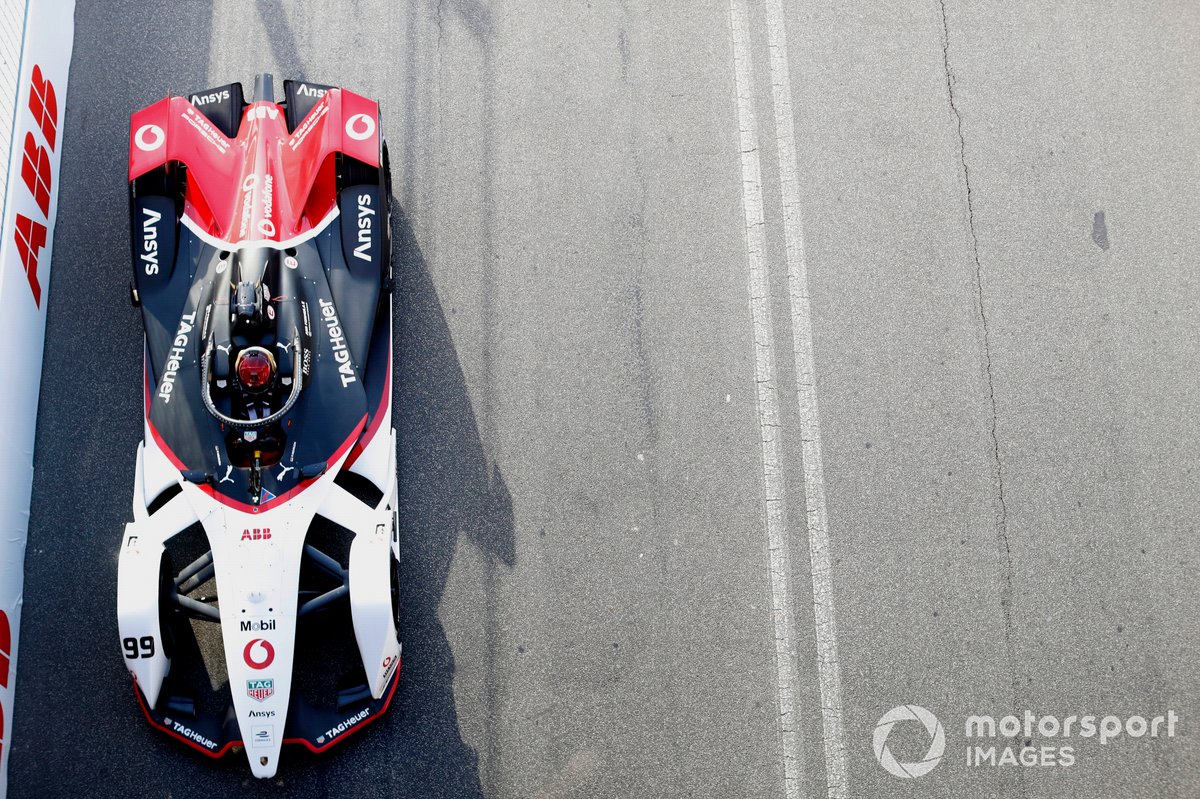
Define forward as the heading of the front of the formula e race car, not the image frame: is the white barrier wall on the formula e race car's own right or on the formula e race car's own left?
on the formula e race car's own right

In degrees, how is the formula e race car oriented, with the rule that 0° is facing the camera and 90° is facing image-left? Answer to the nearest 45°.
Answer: approximately 0°
